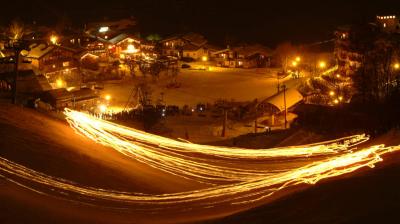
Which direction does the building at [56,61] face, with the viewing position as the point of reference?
facing the viewer and to the right of the viewer

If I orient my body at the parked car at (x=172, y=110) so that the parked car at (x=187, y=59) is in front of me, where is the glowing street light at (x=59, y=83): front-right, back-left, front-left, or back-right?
front-left

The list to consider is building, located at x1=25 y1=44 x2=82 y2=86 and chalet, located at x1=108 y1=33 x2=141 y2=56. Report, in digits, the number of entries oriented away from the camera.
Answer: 0

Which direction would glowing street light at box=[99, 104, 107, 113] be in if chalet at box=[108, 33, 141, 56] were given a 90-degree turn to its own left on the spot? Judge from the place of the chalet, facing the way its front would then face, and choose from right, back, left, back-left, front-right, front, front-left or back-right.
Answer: back-right

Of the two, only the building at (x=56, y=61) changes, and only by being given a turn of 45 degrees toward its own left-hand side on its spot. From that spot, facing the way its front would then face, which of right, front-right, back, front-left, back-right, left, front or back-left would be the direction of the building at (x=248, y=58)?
front

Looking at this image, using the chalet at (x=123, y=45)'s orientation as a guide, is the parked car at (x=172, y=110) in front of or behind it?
in front

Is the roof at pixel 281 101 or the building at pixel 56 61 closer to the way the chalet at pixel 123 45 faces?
the roof
